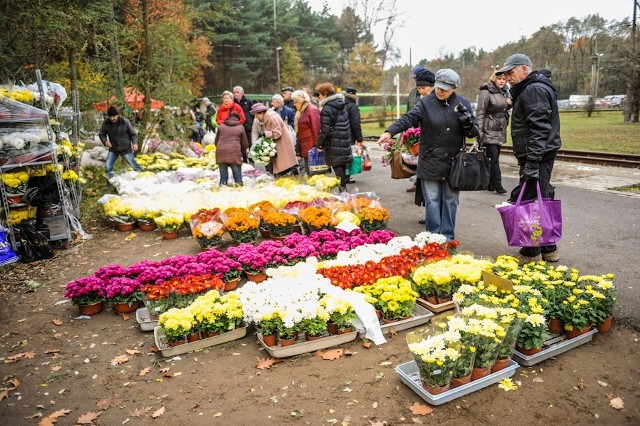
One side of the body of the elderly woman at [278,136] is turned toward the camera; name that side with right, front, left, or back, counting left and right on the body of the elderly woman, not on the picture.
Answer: left

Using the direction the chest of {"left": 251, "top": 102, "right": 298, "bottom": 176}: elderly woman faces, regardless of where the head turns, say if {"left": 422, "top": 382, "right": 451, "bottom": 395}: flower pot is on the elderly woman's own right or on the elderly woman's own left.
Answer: on the elderly woman's own left

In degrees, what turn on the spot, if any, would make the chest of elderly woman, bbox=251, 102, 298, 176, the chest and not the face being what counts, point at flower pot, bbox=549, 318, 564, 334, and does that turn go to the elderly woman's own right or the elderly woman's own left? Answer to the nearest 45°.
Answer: approximately 90° to the elderly woman's own left

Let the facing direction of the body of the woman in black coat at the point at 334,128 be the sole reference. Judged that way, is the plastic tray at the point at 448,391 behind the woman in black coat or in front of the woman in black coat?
behind

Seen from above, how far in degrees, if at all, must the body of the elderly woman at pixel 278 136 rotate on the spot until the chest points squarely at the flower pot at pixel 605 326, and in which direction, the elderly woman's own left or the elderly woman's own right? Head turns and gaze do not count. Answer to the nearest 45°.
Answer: approximately 90° to the elderly woman's own left

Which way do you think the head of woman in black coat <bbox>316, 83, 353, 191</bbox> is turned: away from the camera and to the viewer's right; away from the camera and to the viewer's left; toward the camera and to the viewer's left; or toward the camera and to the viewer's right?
away from the camera and to the viewer's left

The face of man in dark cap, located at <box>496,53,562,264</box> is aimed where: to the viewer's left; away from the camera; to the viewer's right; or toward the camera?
to the viewer's left

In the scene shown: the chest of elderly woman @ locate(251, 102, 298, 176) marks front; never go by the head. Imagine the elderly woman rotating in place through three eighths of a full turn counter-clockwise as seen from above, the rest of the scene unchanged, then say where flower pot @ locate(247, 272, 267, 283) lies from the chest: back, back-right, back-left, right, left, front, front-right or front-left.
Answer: front-right

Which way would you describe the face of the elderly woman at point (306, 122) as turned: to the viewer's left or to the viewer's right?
to the viewer's left

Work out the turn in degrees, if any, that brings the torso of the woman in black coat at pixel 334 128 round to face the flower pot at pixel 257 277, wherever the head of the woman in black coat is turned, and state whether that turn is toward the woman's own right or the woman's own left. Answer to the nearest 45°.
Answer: approximately 135° to the woman's own left

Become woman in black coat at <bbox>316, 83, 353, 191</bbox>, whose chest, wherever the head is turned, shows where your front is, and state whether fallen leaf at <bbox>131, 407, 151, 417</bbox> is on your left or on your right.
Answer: on your left

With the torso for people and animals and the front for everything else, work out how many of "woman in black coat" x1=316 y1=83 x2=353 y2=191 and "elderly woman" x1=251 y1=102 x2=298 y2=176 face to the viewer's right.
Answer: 0

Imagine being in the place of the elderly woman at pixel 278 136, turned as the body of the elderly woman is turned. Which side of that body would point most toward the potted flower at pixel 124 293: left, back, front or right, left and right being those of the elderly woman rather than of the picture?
left

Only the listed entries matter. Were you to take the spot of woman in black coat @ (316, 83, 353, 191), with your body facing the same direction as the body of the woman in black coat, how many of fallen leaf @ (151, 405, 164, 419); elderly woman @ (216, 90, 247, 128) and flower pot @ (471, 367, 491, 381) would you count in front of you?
1

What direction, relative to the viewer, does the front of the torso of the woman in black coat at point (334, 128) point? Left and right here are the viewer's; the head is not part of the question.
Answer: facing away from the viewer and to the left of the viewer
